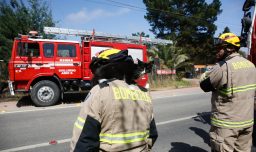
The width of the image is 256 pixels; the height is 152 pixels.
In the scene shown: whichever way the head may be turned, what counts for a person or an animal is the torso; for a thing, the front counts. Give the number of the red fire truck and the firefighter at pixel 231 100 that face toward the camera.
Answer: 0

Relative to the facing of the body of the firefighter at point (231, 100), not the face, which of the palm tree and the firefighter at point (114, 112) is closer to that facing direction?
the palm tree

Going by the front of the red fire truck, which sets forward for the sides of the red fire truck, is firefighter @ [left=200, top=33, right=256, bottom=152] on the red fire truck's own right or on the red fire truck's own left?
on the red fire truck's own left

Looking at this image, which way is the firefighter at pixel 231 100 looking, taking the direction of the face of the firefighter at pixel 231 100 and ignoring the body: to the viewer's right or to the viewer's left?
to the viewer's left

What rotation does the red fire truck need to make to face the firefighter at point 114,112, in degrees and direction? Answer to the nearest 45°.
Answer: approximately 90° to its left

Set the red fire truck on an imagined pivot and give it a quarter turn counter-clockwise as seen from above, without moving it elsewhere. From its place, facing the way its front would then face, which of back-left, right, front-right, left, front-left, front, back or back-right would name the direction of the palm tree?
back-left

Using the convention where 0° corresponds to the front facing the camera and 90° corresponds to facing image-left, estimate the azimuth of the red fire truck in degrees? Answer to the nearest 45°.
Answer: approximately 90°

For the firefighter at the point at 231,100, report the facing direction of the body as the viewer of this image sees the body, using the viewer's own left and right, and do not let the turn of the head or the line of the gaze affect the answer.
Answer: facing away from the viewer and to the left of the viewer
